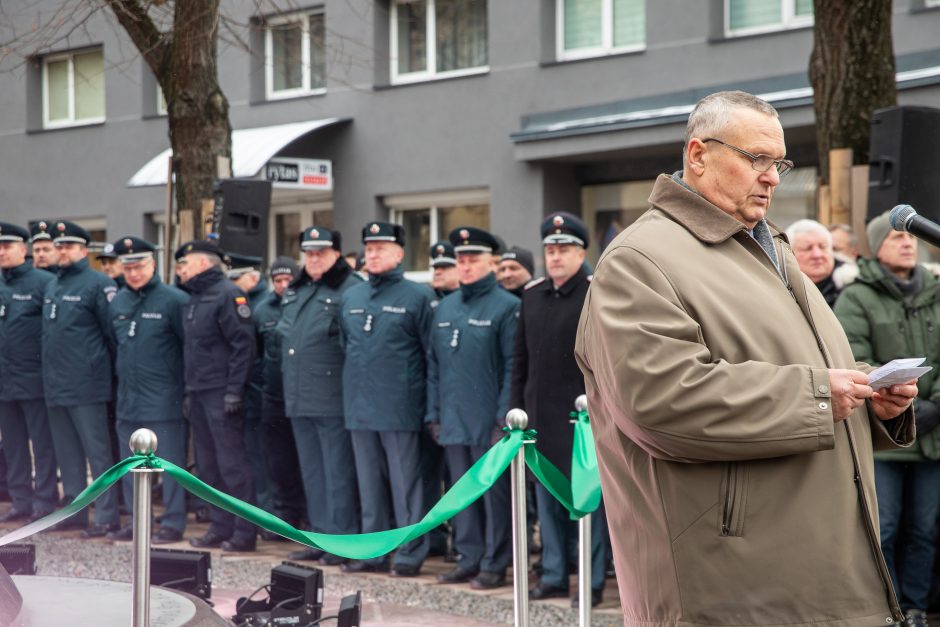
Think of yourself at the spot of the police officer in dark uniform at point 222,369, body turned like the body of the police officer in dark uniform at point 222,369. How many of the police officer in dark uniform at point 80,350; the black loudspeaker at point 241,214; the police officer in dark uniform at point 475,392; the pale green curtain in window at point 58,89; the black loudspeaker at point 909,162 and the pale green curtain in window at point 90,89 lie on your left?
2

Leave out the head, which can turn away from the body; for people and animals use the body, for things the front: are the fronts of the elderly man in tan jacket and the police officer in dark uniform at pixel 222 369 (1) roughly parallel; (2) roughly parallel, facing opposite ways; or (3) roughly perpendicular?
roughly perpendicular

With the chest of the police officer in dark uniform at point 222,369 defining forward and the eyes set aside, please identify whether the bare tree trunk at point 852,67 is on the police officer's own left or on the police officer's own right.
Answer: on the police officer's own left

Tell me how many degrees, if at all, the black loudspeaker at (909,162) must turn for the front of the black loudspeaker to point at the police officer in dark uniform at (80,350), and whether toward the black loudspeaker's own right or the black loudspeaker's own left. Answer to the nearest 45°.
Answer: approximately 135° to the black loudspeaker's own right

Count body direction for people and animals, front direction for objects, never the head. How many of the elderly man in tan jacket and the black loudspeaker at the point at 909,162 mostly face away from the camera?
0

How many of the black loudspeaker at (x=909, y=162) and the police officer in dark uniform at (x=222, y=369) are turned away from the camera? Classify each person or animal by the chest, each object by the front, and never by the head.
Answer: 0

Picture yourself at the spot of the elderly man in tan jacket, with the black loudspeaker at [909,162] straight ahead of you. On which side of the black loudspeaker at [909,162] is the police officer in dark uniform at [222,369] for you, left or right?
left

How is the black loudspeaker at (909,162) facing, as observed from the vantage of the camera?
facing the viewer and to the right of the viewer

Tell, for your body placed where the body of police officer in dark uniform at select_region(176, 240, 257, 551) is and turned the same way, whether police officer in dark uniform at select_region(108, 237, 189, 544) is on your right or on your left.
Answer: on your right

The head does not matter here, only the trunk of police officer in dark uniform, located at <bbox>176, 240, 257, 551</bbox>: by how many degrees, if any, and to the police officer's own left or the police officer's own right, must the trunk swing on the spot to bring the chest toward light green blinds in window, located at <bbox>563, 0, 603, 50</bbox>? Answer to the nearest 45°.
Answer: approximately 180°

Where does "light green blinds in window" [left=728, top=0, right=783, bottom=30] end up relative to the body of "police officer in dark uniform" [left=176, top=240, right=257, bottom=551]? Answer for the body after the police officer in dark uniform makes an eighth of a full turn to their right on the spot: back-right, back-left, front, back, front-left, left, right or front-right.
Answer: back-right

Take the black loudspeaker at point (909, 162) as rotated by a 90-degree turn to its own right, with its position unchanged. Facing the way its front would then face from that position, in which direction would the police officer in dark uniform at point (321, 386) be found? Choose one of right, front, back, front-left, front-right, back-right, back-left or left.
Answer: front-right
